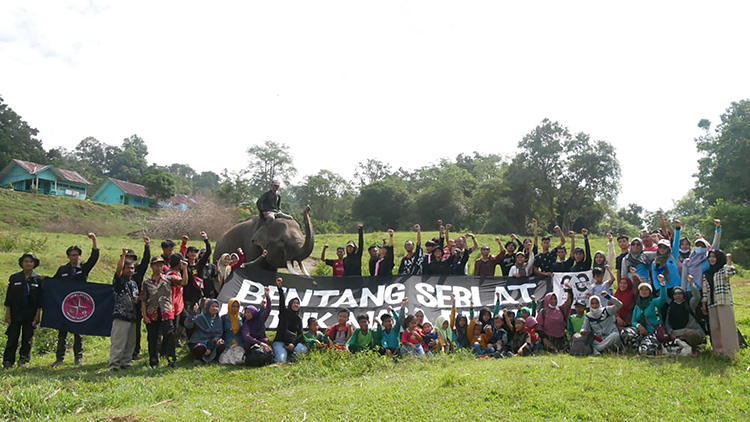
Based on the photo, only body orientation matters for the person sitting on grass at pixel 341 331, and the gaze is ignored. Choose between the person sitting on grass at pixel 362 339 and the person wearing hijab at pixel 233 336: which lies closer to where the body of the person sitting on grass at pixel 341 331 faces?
the person sitting on grass

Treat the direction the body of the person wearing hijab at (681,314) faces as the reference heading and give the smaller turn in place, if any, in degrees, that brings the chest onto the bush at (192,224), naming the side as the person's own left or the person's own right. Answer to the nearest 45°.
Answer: approximately 135° to the person's own right

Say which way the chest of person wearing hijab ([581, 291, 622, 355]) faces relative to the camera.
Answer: toward the camera

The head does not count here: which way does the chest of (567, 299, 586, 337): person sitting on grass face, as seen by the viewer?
toward the camera

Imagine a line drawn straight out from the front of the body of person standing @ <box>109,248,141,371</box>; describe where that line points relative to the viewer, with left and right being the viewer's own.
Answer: facing the viewer and to the right of the viewer

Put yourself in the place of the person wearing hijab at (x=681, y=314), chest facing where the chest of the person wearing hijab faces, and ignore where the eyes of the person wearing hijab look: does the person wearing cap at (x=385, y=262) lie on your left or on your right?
on your right

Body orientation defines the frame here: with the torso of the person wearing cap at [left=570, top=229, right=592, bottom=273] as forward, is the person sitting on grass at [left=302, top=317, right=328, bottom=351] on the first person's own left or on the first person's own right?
on the first person's own right

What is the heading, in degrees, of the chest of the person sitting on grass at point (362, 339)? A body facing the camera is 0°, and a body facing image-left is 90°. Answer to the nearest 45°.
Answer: approximately 0°

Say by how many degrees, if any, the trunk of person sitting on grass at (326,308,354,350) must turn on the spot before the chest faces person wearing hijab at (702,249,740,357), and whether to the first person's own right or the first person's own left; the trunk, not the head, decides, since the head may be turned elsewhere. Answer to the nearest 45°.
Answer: approximately 90° to the first person's own left
